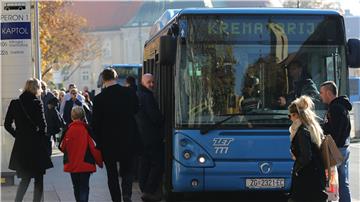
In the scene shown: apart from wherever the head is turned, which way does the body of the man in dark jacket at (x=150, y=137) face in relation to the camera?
to the viewer's right

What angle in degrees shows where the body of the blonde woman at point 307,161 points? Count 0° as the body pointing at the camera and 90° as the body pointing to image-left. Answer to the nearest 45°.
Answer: approximately 90°

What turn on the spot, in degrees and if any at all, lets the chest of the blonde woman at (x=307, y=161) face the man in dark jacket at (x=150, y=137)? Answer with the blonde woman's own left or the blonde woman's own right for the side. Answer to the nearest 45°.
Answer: approximately 45° to the blonde woman's own right

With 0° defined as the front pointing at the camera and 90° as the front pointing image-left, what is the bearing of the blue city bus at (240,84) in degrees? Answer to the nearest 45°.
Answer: approximately 0°

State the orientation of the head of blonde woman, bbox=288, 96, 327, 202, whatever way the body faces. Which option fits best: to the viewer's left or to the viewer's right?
to the viewer's left

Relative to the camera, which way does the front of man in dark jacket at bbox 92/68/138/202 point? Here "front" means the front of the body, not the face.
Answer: away from the camera

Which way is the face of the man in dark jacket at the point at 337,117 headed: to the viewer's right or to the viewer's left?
to the viewer's left

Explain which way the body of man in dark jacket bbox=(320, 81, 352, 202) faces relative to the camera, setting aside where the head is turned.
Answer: to the viewer's left

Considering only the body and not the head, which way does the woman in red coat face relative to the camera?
away from the camera
